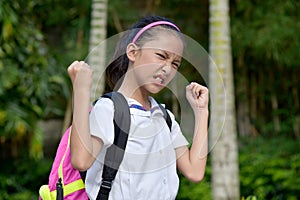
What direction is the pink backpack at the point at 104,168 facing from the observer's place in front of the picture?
facing away from the viewer and to the left of the viewer

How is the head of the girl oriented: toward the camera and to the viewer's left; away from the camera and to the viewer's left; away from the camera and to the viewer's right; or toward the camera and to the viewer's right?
toward the camera and to the viewer's right

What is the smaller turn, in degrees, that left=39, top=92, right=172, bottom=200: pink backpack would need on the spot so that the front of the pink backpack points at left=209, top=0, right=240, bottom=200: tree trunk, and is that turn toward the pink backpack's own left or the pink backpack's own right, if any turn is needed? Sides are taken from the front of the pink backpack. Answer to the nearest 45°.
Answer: approximately 45° to the pink backpack's own right

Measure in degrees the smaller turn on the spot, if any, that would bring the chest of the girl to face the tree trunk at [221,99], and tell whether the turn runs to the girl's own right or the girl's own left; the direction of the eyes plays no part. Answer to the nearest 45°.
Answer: approximately 135° to the girl's own left

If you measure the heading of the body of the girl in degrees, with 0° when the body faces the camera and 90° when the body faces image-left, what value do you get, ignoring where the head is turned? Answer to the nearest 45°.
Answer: approximately 315°
